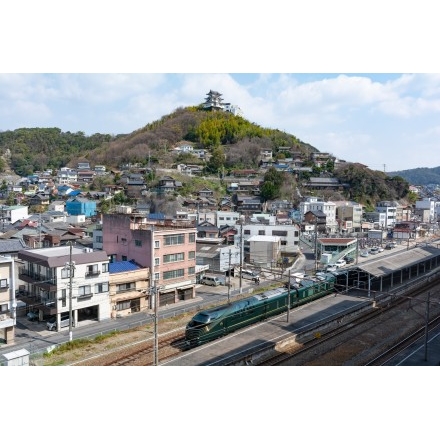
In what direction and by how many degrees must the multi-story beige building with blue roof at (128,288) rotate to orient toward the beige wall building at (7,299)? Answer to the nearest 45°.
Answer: approximately 90° to its right

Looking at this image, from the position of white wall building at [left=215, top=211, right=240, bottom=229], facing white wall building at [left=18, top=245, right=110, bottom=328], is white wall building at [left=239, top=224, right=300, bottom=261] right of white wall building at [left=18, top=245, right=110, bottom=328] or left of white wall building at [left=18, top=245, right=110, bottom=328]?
left

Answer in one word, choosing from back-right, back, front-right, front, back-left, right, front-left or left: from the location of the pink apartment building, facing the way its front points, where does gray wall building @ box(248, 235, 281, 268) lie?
left

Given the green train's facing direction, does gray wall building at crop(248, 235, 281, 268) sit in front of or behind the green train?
behind

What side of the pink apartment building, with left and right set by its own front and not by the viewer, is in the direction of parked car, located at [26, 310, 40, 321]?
right

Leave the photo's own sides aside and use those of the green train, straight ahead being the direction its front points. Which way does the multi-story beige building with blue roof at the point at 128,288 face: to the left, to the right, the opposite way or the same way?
to the left

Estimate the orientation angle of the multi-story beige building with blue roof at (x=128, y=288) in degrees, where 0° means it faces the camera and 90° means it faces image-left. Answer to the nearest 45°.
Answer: approximately 315°

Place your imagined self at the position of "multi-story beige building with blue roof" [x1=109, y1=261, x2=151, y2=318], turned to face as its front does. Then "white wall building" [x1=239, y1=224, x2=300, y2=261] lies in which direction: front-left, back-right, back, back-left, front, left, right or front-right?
left
